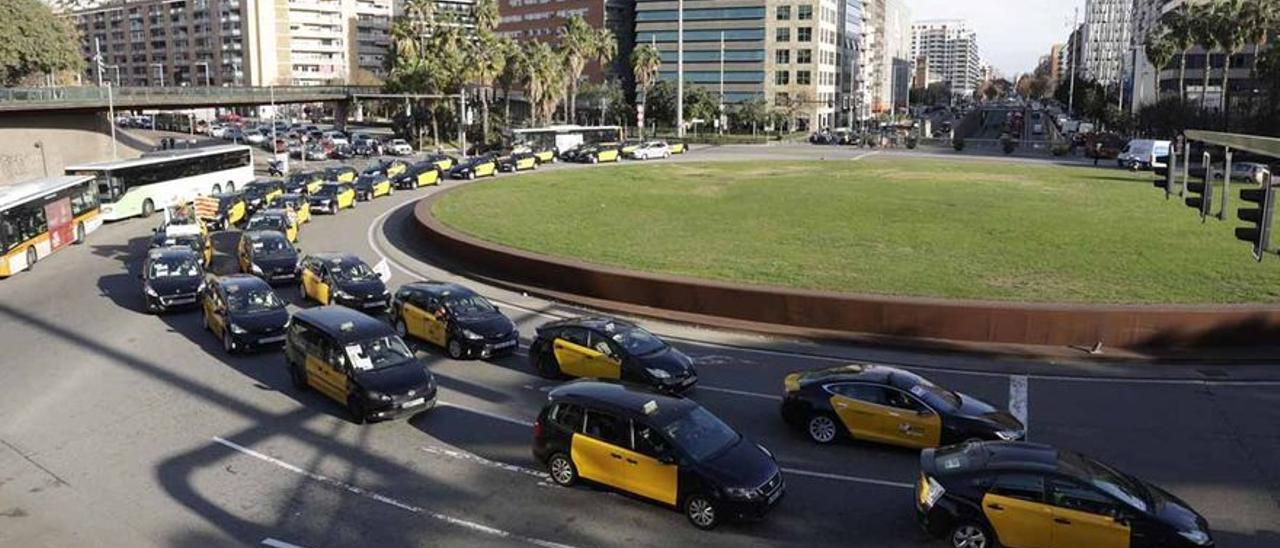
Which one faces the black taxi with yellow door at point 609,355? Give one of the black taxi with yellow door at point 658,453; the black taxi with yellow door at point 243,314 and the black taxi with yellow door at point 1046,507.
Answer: the black taxi with yellow door at point 243,314

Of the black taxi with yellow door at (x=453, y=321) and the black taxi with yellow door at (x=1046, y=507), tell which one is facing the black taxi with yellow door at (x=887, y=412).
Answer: the black taxi with yellow door at (x=453, y=321)

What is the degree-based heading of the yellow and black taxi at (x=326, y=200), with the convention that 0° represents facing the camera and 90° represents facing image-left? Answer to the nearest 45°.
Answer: approximately 45°

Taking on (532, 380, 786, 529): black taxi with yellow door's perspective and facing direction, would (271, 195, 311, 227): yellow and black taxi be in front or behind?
behind

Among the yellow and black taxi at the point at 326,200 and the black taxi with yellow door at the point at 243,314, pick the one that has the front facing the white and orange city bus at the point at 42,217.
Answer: the yellow and black taxi

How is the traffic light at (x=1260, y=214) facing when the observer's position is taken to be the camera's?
facing to the left of the viewer

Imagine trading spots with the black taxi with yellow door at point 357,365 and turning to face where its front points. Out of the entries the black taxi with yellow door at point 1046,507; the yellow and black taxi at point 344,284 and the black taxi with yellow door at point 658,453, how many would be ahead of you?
2

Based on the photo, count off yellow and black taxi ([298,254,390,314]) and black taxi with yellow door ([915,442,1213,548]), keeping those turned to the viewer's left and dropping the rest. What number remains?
0

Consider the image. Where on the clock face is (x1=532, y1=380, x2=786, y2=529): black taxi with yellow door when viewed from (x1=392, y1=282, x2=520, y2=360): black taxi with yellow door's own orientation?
(x1=532, y1=380, x2=786, y2=529): black taxi with yellow door is roughly at 1 o'clock from (x1=392, y1=282, x2=520, y2=360): black taxi with yellow door.

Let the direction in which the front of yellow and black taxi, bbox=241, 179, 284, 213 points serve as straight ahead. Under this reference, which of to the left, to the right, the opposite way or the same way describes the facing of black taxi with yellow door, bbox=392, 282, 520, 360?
to the left
